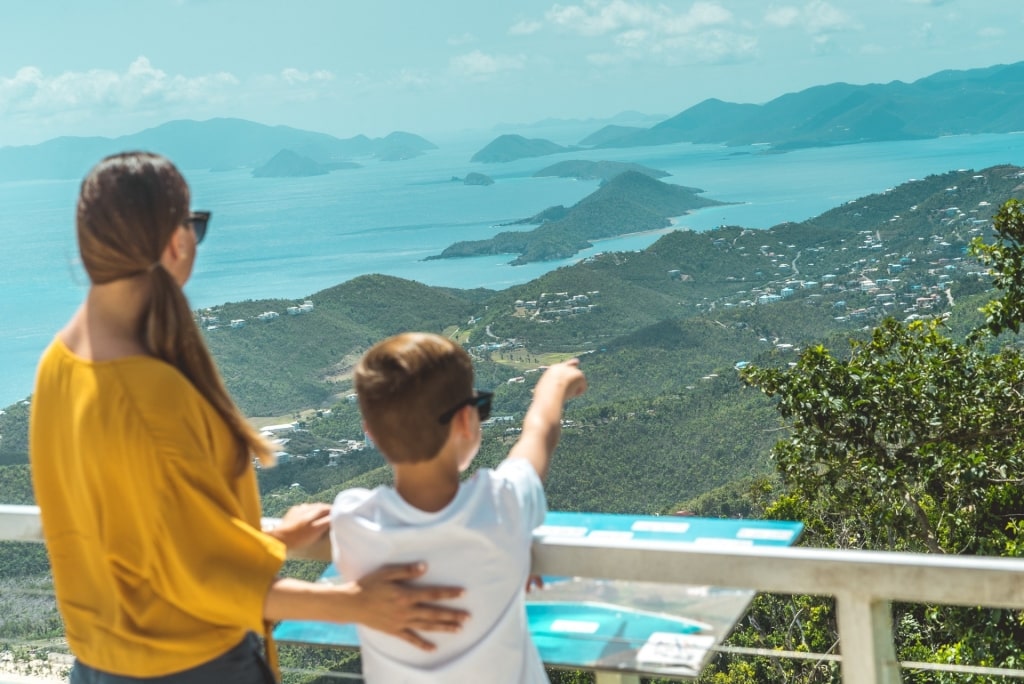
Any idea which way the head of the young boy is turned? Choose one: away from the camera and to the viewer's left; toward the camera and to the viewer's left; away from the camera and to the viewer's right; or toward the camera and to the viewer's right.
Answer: away from the camera and to the viewer's right

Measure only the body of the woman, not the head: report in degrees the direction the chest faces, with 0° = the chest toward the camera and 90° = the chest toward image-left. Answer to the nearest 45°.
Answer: approximately 225°

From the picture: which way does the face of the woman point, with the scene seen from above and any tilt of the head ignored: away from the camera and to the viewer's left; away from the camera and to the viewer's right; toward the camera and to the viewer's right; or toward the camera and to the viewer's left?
away from the camera and to the viewer's right

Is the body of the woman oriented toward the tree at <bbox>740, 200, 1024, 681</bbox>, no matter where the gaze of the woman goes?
yes
